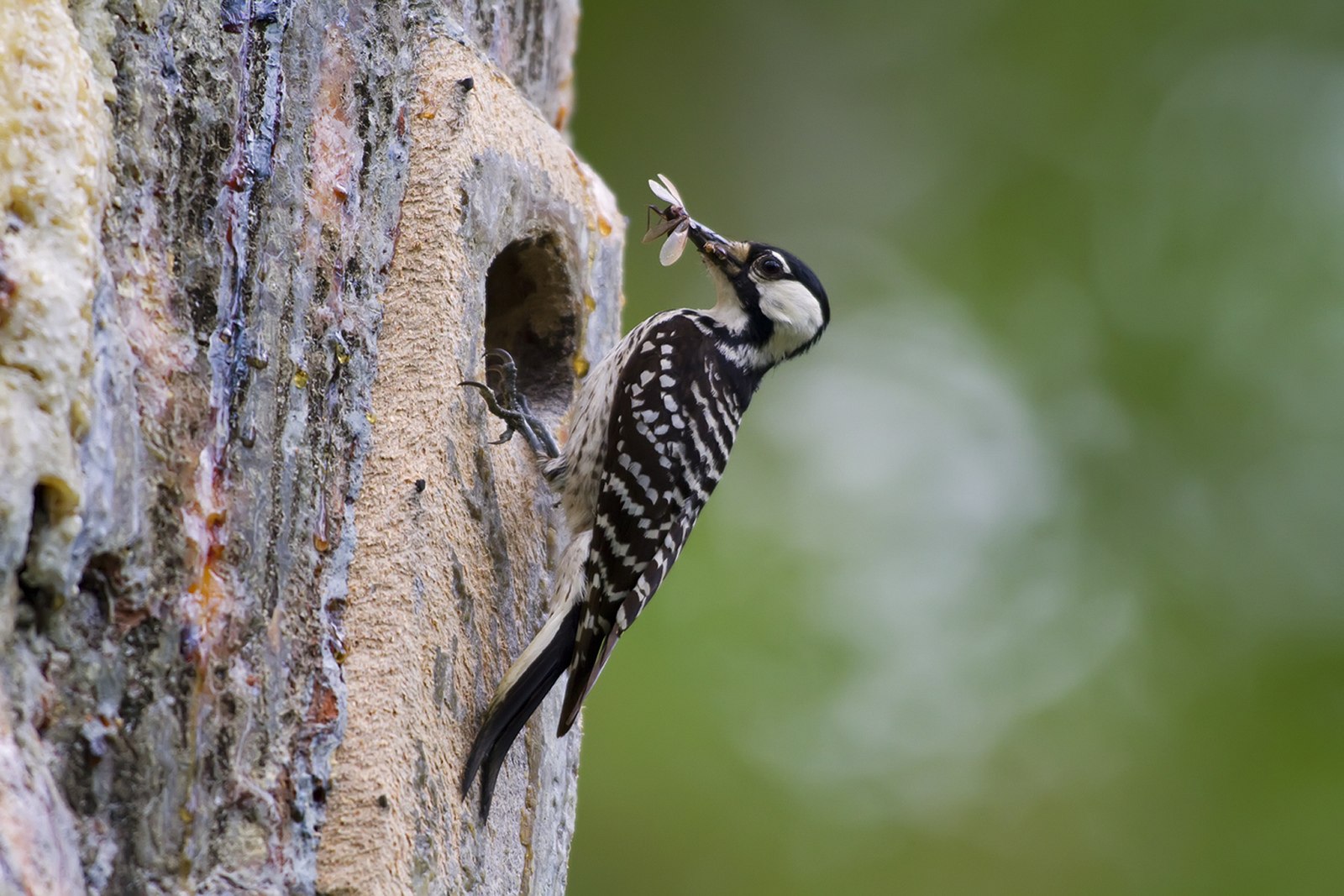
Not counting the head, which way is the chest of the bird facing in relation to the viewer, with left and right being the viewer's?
facing to the left of the viewer
